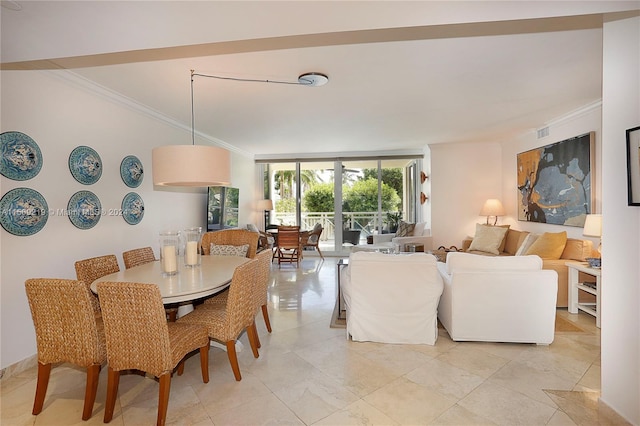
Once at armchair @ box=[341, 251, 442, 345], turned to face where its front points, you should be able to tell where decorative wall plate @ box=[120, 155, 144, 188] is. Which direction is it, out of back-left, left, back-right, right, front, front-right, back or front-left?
left

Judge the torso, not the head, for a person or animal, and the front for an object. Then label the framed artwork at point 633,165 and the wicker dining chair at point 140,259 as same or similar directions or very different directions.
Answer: very different directions

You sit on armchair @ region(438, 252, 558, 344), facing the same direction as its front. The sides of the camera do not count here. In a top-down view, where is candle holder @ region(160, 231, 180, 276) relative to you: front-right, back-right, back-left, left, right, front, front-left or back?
back-left

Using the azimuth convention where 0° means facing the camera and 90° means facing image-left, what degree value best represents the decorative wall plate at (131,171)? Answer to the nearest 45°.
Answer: approximately 315°

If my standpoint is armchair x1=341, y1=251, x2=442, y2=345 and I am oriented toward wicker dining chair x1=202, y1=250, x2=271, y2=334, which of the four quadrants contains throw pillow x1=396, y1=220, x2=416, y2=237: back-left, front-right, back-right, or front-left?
back-right

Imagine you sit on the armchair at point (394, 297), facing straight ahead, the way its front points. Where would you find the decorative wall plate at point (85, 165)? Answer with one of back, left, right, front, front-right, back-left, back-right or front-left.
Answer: left

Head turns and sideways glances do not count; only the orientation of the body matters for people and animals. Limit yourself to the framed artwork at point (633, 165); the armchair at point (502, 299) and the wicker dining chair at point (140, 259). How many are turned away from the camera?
1

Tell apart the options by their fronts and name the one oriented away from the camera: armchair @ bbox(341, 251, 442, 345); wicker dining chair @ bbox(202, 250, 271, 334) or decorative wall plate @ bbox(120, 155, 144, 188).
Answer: the armchair

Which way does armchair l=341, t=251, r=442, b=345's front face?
away from the camera

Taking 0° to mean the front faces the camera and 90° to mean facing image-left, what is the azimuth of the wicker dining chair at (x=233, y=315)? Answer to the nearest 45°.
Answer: approximately 135°

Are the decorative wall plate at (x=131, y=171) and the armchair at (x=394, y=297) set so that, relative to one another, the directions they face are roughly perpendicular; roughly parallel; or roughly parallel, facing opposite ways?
roughly perpendicular

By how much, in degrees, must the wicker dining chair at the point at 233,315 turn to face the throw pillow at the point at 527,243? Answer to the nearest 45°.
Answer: approximately 135° to its right

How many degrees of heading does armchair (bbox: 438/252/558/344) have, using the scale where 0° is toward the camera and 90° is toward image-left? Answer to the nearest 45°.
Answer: approximately 180°

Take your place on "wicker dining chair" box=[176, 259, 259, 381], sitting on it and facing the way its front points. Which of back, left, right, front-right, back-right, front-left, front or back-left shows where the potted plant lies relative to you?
right

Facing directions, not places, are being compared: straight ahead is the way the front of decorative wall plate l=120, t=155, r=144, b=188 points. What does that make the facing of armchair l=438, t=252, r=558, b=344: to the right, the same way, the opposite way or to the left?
to the left

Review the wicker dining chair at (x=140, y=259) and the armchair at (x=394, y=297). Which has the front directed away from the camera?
the armchair

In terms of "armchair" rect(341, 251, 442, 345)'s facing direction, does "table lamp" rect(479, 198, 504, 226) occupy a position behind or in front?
in front

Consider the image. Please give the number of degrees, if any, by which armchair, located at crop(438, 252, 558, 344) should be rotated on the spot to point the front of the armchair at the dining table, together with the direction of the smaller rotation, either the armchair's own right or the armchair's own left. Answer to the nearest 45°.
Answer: approximately 135° to the armchair's own left

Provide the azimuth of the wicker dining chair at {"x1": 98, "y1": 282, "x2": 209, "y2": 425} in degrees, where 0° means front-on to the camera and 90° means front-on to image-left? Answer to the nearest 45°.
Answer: approximately 225°

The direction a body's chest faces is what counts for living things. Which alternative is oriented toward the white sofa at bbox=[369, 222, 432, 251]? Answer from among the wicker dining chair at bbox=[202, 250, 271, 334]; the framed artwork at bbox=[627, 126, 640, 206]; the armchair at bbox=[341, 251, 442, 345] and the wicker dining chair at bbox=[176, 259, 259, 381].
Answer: the armchair

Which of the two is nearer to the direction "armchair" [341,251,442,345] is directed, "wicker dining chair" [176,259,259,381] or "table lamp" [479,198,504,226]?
the table lamp

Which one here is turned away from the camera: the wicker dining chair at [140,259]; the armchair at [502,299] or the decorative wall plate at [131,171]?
the armchair
